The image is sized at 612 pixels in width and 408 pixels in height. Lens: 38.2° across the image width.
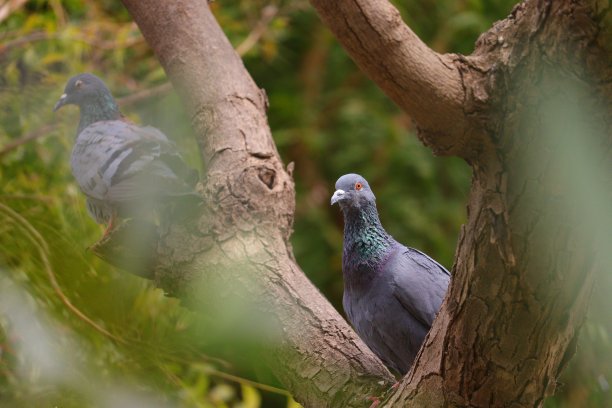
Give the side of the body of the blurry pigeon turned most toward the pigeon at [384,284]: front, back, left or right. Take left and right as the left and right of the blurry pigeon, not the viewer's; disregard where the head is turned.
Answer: back

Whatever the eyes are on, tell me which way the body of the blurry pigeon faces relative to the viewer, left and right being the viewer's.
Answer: facing to the left of the viewer

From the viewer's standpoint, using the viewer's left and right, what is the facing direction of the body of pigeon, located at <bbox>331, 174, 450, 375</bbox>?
facing the viewer and to the left of the viewer

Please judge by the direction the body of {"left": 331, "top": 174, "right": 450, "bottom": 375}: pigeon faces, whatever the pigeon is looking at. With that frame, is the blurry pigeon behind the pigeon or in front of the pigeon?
in front

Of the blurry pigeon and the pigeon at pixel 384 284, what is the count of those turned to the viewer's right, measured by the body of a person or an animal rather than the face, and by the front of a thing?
0
